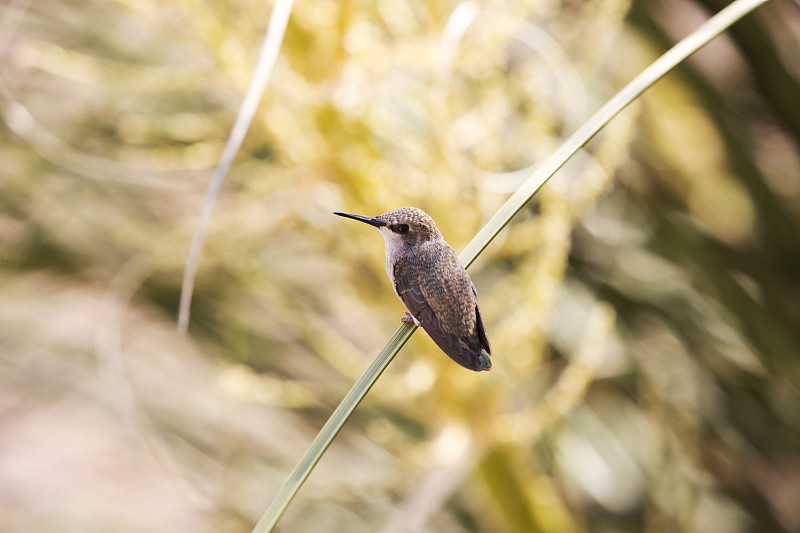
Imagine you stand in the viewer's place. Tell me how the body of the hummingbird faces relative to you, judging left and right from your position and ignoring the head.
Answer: facing away from the viewer and to the left of the viewer
